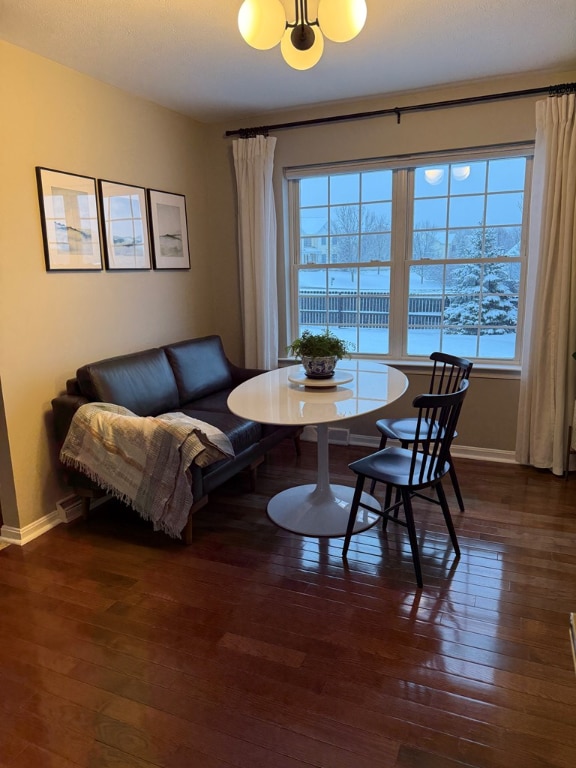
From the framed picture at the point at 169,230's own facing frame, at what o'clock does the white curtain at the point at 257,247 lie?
The white curtain is roughly at 10 o'clock from the framed picture.

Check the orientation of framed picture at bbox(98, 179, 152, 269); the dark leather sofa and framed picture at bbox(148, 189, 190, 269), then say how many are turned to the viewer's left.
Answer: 0

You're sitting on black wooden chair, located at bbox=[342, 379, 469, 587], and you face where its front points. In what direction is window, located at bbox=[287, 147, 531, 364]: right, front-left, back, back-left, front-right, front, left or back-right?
front-right

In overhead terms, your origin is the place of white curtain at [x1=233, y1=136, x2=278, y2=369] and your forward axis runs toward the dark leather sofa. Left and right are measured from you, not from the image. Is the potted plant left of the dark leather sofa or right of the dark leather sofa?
left

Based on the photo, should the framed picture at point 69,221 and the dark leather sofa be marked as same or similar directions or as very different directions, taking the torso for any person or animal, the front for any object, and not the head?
same or similar directions

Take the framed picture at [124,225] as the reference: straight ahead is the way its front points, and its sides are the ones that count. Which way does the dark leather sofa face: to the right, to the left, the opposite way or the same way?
the same way

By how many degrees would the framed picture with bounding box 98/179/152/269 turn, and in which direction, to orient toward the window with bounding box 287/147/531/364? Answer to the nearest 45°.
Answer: approximately 45° to its left

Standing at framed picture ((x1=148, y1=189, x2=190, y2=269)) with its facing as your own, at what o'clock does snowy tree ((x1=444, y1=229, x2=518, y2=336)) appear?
The snowy tree is roughly at 11 o'clock from the framed picture.

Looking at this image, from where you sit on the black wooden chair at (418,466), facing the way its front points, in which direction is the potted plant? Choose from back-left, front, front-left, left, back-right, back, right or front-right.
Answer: front

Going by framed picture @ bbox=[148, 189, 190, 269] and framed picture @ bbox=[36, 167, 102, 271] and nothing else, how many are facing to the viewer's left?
0

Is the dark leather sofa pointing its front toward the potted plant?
yes

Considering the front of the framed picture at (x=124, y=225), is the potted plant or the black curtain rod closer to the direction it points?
the potted plant

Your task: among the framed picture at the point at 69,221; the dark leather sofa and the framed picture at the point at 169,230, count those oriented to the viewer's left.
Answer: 0

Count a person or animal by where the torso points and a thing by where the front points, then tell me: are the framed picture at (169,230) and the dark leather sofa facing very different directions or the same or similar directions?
same or similar directions

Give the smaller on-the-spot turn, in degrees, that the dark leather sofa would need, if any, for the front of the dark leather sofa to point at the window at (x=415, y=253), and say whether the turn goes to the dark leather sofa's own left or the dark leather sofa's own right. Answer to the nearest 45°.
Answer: approximately 45° to the dark leather sofa's own left

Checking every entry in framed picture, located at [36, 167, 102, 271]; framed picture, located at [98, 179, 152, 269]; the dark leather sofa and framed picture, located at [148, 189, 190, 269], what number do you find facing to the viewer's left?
0

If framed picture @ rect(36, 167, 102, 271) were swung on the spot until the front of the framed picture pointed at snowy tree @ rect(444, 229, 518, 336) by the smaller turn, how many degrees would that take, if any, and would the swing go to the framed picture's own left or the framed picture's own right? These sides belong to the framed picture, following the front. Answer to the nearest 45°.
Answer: approximately 45° to the framed picture's own left

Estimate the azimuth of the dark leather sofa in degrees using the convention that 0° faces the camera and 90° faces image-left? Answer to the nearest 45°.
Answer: approximately 315°

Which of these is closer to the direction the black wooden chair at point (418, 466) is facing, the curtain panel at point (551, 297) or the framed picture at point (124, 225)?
the framed picture
